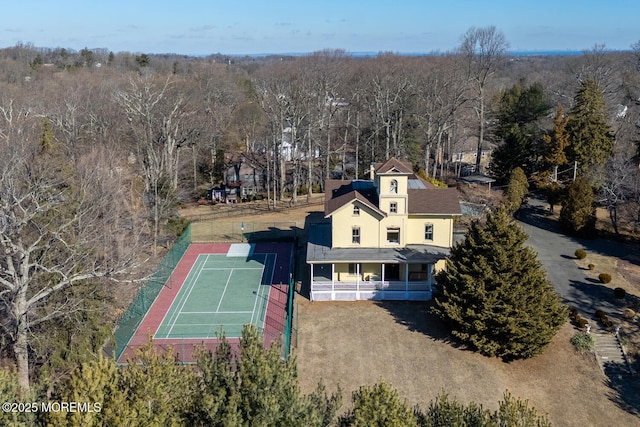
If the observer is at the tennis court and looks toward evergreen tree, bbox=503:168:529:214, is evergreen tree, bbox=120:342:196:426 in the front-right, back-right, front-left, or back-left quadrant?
back-right

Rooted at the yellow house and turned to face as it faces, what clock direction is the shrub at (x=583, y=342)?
The shrub is roughly at 10 o'clock from the yellow house.

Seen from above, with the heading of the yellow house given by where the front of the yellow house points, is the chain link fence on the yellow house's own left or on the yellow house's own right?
on the yellow house's own right

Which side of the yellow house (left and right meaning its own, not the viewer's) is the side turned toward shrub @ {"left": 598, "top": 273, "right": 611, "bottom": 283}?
left

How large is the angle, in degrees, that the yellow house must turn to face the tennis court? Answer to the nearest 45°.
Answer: approximately 90° to its right

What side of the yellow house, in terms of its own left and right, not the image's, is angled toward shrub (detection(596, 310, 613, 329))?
left

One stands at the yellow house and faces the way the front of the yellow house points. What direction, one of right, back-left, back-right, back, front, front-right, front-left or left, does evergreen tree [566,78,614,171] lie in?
back-left

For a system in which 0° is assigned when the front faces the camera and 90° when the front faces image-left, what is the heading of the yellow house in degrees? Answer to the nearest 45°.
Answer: approximately 0°

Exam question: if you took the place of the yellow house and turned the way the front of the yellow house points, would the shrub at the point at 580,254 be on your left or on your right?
on your left

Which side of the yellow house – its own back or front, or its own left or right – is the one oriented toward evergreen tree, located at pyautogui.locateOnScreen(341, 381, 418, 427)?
front
